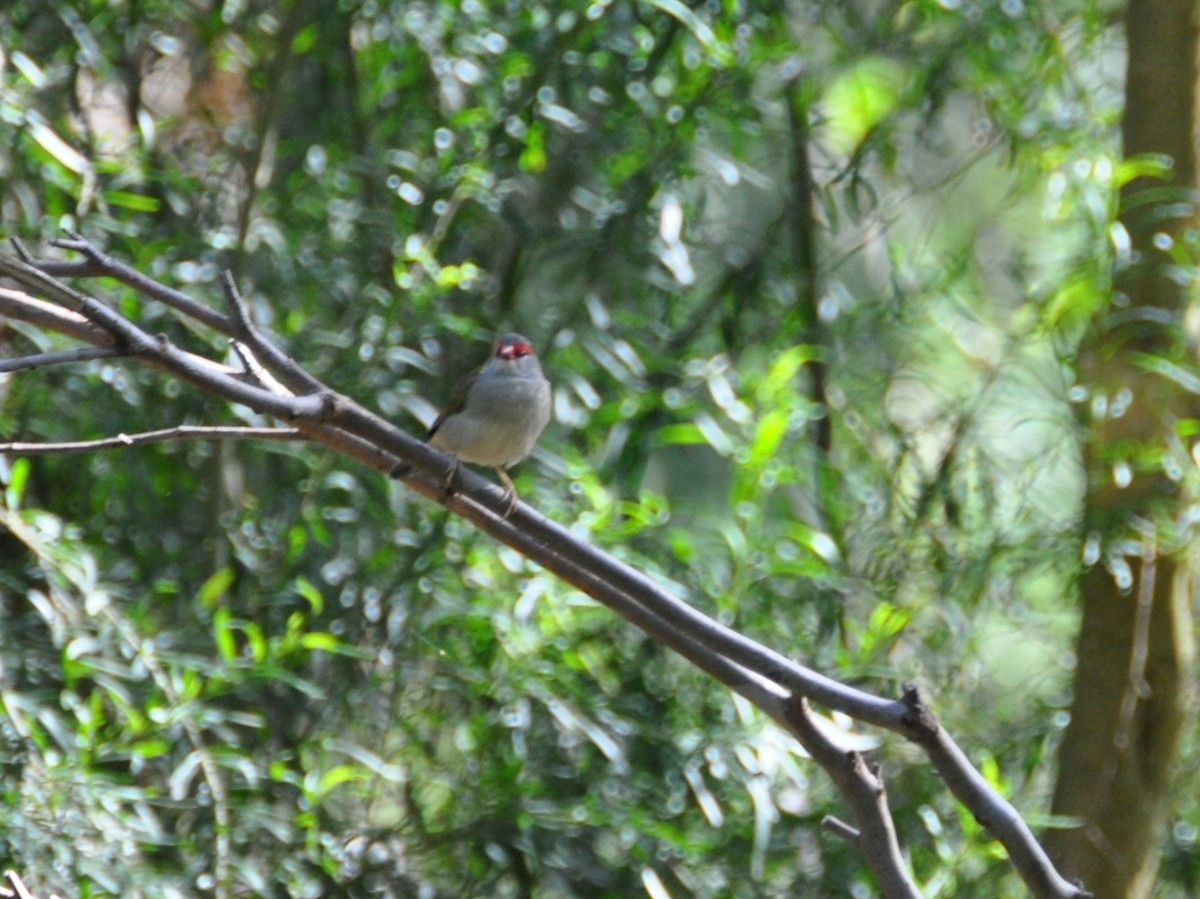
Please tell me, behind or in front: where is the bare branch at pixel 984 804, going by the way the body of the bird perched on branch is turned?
in front

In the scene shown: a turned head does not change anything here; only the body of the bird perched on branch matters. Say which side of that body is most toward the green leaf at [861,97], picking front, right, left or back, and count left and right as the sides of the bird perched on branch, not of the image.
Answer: left

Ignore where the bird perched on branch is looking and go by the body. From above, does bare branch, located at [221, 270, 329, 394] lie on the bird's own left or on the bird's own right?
on the bird's own right

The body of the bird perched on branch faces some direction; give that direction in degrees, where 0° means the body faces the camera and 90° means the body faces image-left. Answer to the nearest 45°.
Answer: approximately 315°

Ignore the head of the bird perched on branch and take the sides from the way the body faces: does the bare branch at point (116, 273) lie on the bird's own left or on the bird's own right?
on the bird's own right

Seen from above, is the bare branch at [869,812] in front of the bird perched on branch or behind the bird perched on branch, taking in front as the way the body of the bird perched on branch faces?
in front

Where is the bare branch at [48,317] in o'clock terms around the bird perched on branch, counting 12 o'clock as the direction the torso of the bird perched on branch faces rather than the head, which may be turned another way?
The bare branch is roughly at 2 o'clock from the bird perched on branch.
